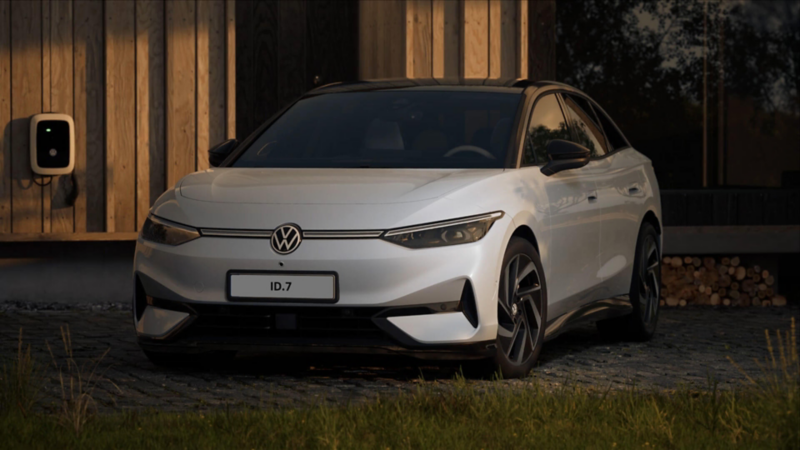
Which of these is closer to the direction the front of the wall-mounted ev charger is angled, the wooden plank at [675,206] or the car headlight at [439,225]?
the car headlight

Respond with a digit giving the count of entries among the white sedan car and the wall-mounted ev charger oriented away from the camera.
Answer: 0

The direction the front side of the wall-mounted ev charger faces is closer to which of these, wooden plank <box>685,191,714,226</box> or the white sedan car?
the white sedan car

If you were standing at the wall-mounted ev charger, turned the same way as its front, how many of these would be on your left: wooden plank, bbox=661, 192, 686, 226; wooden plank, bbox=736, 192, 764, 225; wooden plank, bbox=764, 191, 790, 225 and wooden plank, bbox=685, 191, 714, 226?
4

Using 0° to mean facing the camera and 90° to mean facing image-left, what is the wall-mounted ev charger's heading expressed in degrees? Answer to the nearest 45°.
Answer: approximately 0°

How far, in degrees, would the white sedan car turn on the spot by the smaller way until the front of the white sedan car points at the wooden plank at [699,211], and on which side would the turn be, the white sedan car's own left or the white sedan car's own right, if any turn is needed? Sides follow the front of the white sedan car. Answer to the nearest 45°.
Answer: approximately 180°

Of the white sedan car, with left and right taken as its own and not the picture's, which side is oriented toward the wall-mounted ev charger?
right

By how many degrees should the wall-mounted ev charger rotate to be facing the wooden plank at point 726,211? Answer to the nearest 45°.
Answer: approximately 90° to its left

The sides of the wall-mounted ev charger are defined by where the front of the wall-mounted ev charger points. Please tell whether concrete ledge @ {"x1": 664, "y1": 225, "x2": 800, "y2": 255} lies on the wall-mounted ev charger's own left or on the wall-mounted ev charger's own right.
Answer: on the wall-mounted ev charger's own left

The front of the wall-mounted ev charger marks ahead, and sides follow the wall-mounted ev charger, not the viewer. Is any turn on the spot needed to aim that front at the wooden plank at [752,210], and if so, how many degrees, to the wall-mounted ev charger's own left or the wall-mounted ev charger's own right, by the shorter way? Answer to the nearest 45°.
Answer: approximately 90° to the wall-mounted ev charger's own left

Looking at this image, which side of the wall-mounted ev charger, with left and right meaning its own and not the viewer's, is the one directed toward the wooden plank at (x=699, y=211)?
left

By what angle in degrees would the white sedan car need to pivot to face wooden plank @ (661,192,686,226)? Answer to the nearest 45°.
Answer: approximately 180°

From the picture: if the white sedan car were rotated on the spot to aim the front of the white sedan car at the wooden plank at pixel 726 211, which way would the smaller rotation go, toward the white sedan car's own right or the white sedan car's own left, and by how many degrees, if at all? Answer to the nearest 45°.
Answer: approximately 180°

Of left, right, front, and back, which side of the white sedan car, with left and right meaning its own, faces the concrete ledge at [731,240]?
back
